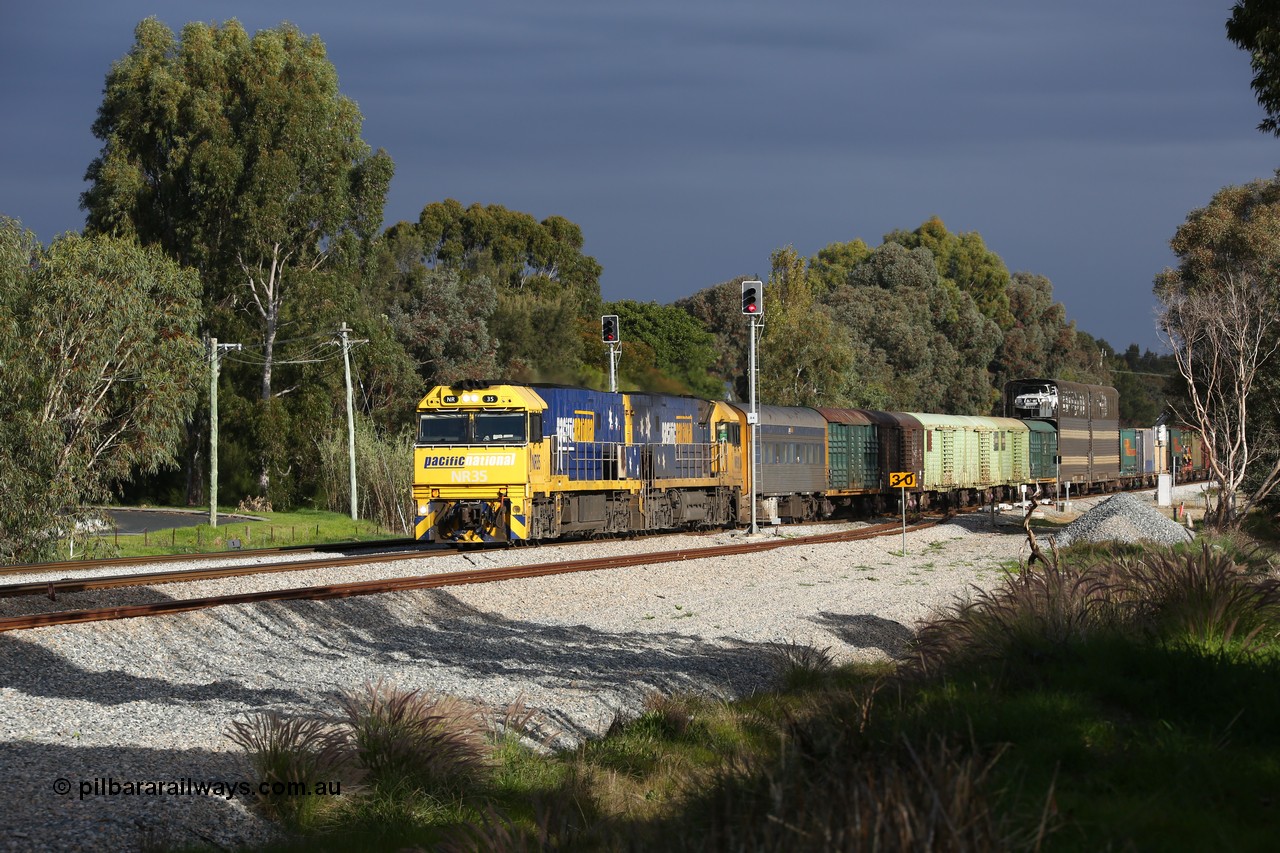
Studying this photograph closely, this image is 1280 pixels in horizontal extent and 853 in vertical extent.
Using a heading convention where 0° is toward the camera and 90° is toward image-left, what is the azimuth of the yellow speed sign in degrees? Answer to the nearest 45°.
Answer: approximately 0°

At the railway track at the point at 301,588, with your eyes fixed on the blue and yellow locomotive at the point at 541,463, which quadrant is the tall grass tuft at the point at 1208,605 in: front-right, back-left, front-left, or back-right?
back-right

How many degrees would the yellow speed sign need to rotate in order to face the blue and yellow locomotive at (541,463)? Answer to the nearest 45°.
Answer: approximately 45° to its right

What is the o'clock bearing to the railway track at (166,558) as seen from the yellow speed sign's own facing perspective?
The railway track is roughly at 2 o'clock from the yellow speed sign.

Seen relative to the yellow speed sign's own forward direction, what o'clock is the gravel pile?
The gravel pile is roughly at 9 o'clock from the yellow speed sign.

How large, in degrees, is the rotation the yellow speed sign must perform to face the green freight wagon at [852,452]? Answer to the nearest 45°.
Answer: approximately 180°

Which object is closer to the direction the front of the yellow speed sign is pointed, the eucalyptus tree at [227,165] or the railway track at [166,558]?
the railway track

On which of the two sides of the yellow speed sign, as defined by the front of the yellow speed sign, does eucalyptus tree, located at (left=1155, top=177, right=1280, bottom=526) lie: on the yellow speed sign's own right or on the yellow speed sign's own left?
on the yellow speed sign's own left

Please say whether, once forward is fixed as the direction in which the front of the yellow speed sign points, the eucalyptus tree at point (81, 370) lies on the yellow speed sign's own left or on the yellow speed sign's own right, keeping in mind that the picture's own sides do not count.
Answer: on the yellow speed sign's own right
